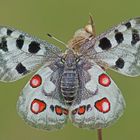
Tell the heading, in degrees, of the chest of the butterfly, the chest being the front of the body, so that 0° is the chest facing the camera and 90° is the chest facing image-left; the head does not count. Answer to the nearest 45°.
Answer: approximately 180°
